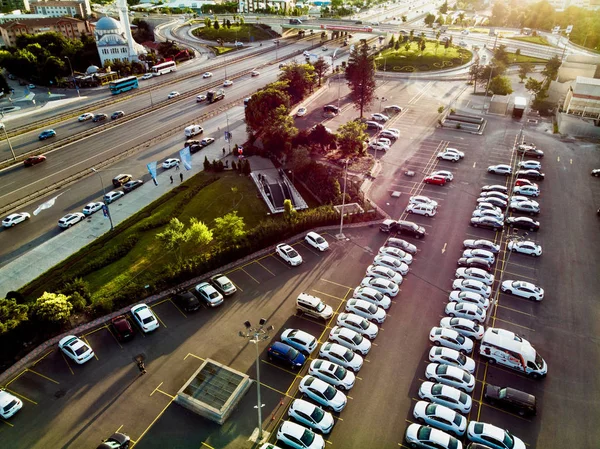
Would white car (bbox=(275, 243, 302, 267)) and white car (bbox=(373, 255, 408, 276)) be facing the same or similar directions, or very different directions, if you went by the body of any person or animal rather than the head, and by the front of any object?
same or similar directions

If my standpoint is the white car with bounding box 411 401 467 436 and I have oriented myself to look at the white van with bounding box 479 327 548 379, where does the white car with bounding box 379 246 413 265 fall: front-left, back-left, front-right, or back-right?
front-left

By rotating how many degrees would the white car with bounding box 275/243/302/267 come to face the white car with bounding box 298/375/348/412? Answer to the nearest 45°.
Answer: approximately 45° to its right

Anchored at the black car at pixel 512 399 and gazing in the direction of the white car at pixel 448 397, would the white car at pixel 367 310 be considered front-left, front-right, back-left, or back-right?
front-right

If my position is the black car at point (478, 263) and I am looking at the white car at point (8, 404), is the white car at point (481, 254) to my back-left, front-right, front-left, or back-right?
back-right

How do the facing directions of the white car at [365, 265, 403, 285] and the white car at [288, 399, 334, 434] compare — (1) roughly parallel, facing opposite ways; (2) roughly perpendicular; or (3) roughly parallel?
roughly parallel
